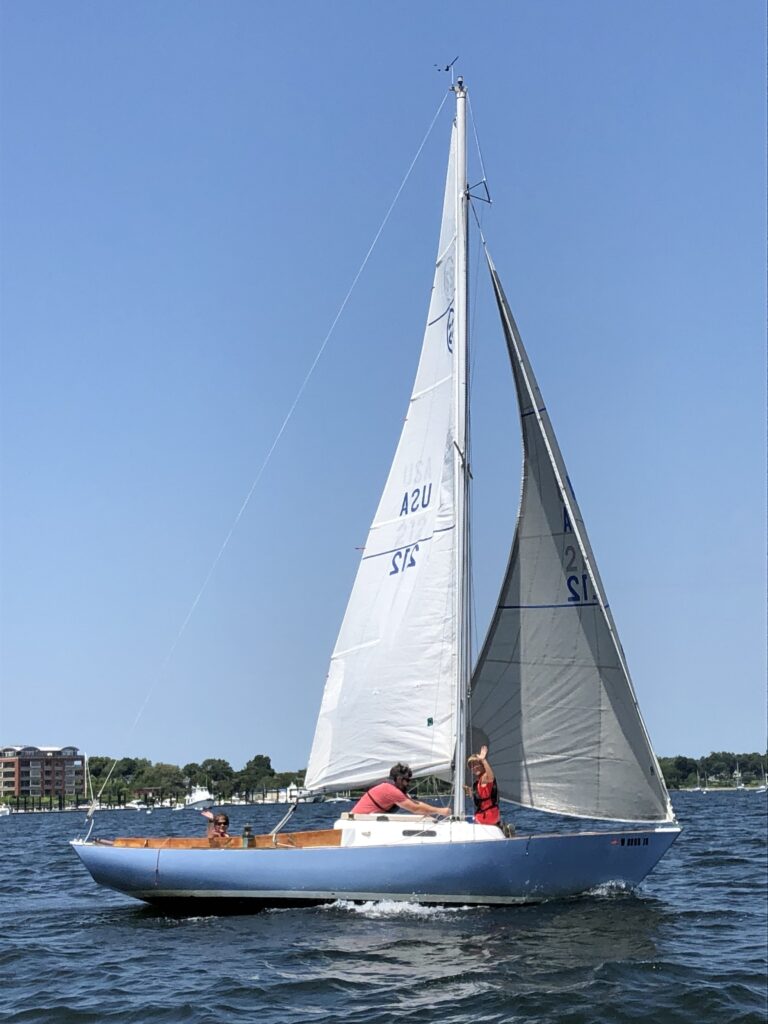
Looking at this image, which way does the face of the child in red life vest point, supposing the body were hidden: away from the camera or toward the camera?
toward the camera

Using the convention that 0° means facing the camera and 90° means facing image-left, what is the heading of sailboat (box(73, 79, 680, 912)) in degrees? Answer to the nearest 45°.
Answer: approximately 270°
